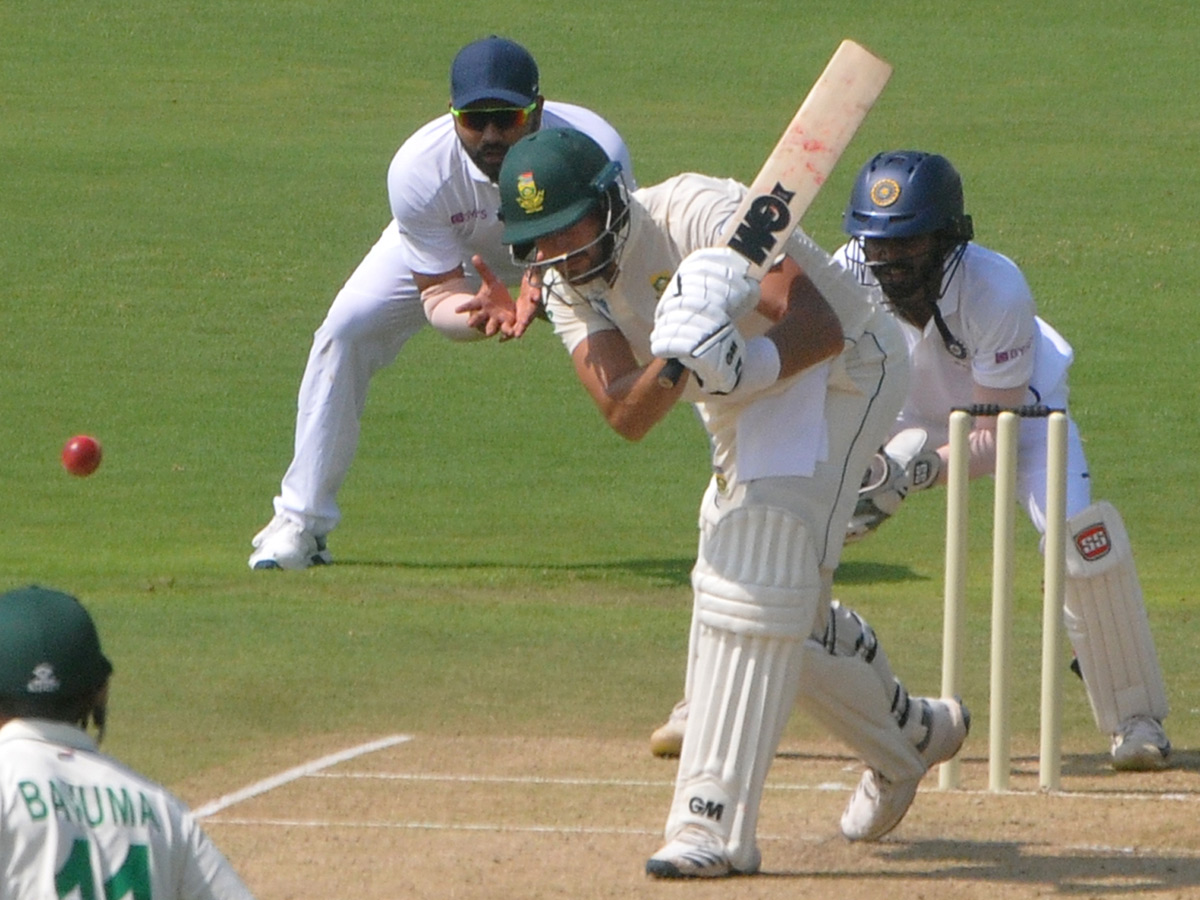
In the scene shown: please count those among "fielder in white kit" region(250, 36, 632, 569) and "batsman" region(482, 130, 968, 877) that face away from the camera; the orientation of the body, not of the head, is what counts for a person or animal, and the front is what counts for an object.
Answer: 0

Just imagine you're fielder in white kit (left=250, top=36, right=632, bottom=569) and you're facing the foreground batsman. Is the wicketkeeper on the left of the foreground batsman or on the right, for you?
left

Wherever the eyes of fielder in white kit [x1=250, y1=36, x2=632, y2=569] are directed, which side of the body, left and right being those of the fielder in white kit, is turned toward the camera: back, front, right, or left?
front

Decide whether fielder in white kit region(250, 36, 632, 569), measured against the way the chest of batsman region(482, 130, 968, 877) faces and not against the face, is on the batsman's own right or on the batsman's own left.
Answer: on the batsman's own right

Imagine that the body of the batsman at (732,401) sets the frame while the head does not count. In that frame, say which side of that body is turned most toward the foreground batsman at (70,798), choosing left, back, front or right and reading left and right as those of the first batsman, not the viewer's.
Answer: front

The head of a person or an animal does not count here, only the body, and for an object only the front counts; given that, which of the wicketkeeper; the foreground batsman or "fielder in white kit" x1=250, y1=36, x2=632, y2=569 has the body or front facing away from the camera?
the foreground batsman

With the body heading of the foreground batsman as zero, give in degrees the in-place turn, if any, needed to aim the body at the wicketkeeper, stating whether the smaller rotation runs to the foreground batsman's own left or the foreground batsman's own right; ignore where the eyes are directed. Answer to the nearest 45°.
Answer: approximately 45° to the foreground batsman's own right

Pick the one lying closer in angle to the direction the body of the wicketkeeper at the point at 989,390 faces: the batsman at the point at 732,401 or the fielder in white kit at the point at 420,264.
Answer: the batsman

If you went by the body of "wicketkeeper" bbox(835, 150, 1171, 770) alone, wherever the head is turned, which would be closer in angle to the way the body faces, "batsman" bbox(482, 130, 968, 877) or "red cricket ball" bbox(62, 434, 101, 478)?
the batsman

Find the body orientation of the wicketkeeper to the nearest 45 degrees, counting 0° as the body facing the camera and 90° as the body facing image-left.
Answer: approximately 45°

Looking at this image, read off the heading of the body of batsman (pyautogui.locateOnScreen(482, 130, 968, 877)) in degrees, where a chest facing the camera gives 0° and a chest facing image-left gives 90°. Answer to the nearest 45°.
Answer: approximately 45°

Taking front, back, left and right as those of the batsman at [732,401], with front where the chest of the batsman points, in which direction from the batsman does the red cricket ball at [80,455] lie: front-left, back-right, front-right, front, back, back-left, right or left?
right

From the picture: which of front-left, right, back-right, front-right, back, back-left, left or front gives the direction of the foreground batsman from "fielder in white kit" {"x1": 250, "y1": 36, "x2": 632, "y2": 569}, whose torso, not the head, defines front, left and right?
front

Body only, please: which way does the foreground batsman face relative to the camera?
away from the camera

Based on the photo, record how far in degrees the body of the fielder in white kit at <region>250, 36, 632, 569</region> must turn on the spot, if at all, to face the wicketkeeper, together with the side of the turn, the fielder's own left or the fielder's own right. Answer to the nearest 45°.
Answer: approximately 45° to the fielder's own left

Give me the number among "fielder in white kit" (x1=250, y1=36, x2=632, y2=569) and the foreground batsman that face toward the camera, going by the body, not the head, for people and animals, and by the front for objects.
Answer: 1

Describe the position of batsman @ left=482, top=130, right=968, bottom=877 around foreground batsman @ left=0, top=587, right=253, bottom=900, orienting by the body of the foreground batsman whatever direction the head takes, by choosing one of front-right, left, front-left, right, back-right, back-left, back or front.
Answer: front-right

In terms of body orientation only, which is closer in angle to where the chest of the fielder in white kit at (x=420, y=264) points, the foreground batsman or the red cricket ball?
the foreground batsman
